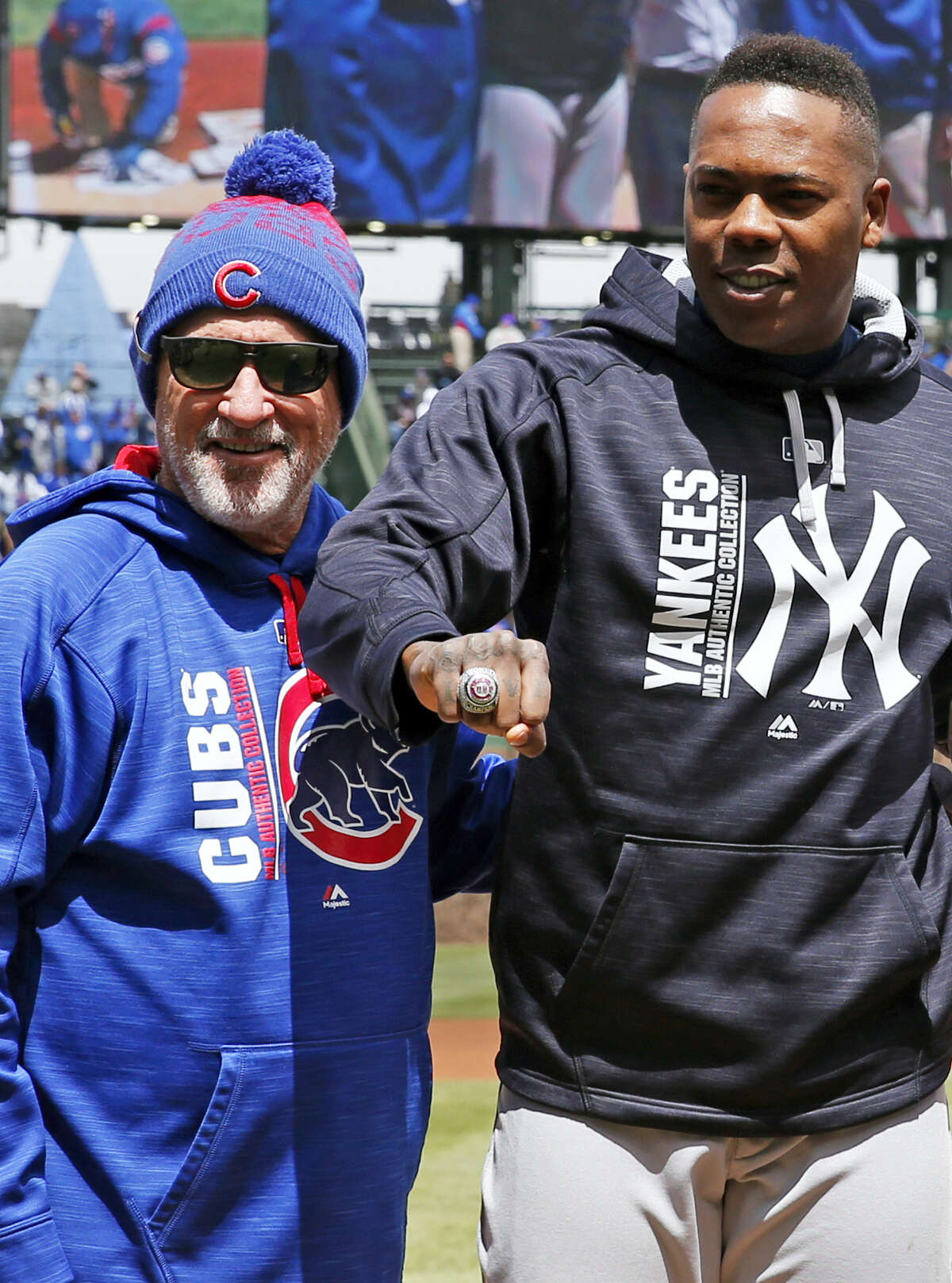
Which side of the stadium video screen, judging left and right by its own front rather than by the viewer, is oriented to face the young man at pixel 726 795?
front

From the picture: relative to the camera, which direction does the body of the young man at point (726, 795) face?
toward the camera

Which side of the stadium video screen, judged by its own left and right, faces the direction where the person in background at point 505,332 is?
front

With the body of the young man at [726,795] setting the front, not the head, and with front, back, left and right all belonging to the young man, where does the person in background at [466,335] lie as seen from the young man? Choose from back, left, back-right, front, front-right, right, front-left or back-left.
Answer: back

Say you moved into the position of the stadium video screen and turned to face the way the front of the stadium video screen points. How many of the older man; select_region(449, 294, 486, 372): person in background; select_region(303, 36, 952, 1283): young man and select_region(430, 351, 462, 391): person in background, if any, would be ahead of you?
4

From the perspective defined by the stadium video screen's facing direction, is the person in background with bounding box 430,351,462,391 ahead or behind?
ahead

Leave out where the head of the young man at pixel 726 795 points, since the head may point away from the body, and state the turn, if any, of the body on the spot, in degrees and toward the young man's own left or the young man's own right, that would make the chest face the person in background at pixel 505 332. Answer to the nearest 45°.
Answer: approximately 180°

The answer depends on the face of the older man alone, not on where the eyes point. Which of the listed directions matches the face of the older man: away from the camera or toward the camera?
toward the camera

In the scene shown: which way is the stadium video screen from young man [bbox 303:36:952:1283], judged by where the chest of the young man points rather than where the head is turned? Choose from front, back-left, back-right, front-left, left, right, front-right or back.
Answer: back

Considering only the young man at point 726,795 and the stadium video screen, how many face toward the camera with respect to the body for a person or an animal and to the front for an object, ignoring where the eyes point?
2

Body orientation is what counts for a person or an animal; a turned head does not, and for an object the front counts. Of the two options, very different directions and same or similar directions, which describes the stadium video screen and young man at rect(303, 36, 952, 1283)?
same or similar directions

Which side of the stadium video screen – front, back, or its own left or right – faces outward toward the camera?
front
